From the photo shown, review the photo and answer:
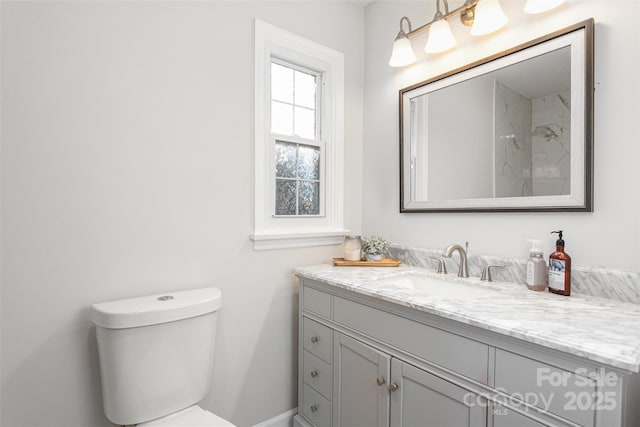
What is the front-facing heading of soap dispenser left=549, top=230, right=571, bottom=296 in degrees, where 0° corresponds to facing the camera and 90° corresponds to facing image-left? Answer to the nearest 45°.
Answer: approximately 45°

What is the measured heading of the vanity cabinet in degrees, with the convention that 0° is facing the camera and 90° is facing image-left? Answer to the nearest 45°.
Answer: approximately 45°

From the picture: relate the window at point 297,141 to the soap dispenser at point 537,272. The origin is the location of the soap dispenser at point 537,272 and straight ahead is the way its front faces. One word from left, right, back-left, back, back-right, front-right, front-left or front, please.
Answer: front-right

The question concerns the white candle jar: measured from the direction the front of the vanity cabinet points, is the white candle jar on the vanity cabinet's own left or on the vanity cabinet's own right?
on the vanity cabinet's own right
